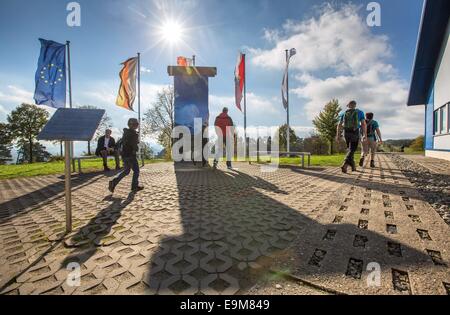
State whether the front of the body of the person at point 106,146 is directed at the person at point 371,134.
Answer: no

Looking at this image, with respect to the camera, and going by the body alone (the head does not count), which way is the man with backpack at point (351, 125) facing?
away from the camera

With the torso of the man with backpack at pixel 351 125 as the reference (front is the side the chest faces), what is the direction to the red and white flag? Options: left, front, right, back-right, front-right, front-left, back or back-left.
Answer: front-left

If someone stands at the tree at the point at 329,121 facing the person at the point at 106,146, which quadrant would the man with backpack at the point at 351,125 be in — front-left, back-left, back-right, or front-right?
front-left

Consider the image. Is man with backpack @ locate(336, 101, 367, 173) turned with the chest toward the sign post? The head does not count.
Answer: no

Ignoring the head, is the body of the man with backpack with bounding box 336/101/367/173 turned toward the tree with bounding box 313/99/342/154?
yes

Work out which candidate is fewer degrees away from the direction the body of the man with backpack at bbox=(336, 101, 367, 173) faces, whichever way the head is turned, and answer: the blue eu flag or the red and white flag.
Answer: the red and white flag

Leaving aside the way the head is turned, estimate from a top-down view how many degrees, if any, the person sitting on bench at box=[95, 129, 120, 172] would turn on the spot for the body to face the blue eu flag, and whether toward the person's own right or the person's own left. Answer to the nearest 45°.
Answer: approximately 135° to the person's own right

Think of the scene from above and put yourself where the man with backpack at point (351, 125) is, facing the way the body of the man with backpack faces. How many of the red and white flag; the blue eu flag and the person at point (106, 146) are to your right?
0

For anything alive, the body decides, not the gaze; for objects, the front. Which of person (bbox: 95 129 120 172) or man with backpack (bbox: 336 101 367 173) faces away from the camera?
the man with backpack

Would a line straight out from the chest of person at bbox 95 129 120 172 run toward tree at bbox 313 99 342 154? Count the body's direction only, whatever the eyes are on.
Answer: no

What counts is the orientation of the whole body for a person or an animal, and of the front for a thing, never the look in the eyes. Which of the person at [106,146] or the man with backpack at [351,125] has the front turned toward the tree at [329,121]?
the man with backpack

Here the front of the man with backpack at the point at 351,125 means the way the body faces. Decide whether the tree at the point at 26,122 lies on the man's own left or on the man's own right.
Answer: on the man's own left
